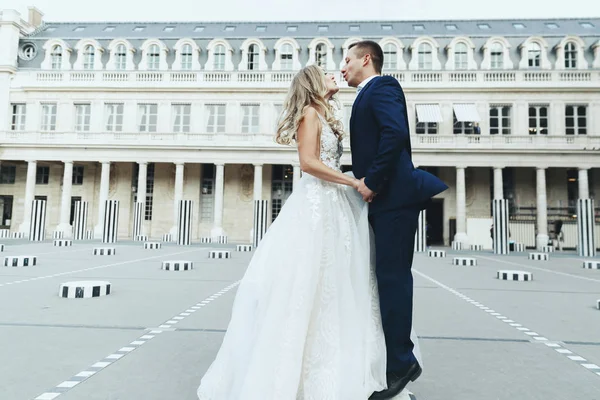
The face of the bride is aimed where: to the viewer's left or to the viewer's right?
to the viewer's right

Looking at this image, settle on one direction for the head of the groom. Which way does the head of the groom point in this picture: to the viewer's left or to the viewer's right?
to the viewer's left

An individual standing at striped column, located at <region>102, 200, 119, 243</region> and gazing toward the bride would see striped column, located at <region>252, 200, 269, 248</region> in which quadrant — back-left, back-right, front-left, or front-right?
front-left

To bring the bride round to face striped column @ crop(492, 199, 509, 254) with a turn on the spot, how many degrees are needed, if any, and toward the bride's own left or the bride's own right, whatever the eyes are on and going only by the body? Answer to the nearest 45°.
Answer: approximately 45° to the bride's own left

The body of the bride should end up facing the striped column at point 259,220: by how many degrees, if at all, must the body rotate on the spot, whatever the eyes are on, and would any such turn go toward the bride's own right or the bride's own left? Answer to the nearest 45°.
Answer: approximately 90° to the bride's own left

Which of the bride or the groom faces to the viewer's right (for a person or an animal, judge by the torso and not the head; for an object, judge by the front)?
the bride

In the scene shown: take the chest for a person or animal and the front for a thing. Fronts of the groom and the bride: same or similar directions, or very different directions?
very different directions

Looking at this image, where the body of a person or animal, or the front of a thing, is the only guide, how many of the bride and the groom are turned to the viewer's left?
1

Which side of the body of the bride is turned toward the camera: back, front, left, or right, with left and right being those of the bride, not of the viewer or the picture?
right

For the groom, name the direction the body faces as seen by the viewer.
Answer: to the viewer's left

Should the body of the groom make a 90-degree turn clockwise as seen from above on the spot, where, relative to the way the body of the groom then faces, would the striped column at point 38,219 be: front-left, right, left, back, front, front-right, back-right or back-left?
front-left
